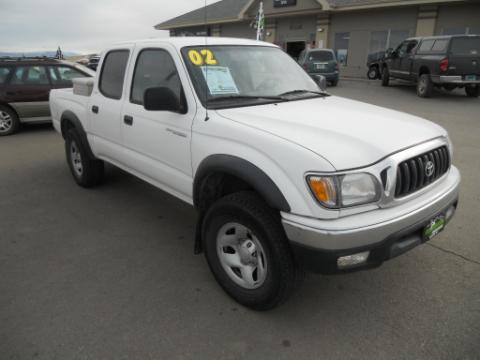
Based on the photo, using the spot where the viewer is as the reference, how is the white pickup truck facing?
facing the viewer and to the right of the viewer

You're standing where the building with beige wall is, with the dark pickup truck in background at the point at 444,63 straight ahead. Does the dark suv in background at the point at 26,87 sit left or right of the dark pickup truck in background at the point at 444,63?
right

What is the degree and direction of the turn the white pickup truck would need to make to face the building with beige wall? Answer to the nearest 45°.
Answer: approximately 135° to its left

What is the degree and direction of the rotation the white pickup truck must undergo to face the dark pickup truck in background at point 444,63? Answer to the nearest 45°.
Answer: approximately 90° to its left

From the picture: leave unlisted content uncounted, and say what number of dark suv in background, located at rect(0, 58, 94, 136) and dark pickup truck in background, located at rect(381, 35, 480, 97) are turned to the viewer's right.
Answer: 1
